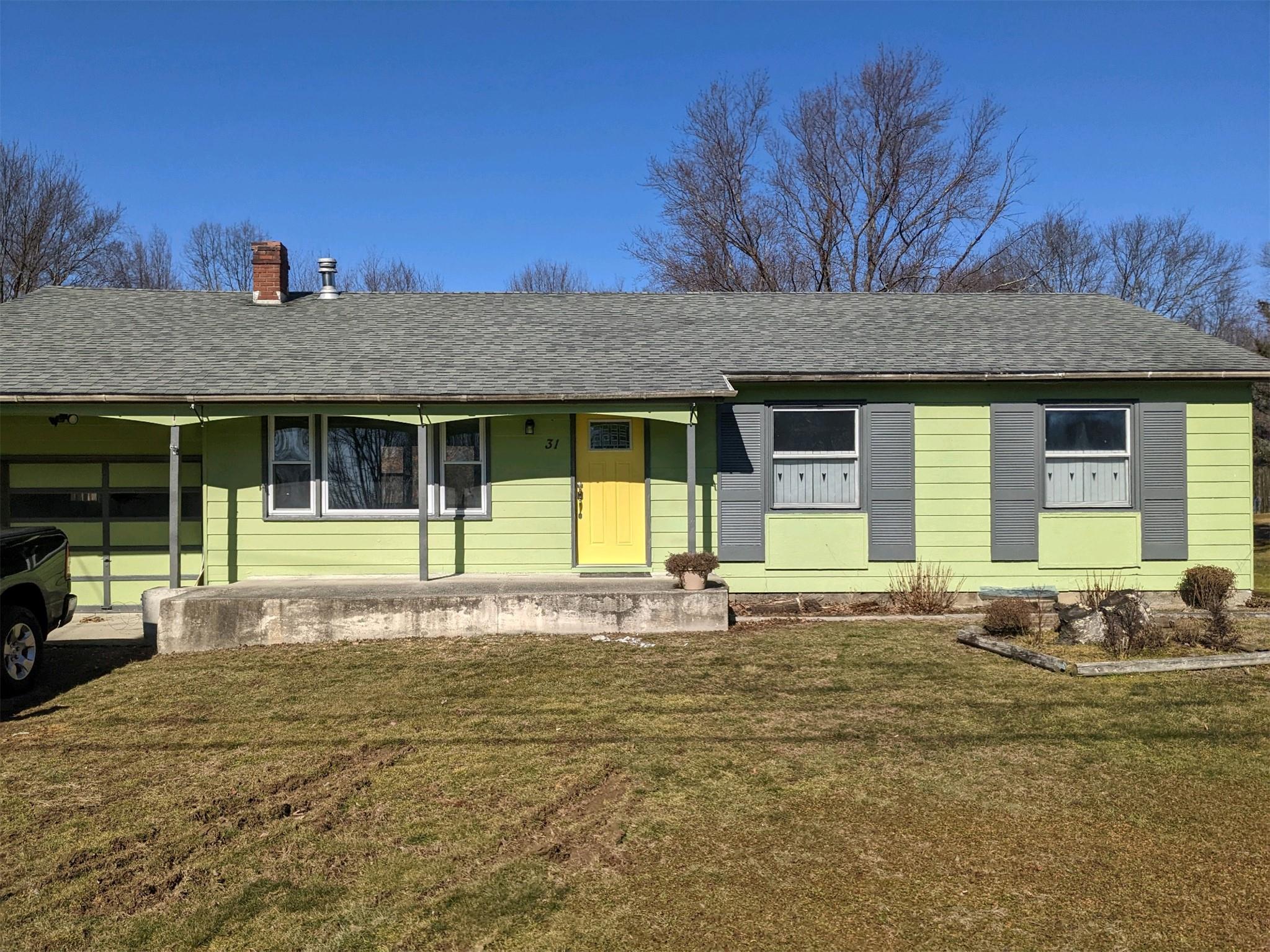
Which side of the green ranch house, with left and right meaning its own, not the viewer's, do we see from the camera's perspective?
front

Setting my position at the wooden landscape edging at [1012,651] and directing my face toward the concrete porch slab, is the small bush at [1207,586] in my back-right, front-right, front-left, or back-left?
back-right

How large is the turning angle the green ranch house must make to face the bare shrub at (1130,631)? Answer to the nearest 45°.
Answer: approximately 45° to its left

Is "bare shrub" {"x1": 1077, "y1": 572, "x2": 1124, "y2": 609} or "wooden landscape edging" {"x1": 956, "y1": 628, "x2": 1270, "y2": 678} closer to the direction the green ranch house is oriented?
the wooden landscape edging

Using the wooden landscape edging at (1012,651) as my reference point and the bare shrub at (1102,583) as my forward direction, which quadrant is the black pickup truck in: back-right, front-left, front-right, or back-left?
back-left

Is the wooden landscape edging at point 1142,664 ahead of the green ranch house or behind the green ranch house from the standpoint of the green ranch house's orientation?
ahead

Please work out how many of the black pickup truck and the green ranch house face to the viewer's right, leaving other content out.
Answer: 0

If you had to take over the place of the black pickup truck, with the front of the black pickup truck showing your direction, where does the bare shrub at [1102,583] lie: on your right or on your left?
on your left
